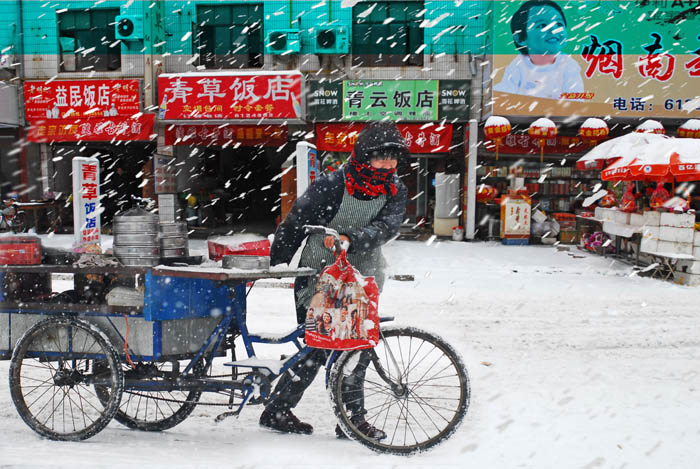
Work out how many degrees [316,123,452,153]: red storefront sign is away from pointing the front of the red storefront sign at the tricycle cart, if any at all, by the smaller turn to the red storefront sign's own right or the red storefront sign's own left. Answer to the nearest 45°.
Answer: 0° — it already faces it

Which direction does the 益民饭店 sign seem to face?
toward the camera

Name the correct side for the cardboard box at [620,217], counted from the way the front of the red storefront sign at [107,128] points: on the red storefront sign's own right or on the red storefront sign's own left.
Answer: on the red storefront sign's own left

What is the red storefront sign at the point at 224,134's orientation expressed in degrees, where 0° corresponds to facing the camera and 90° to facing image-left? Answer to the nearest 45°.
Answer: approximately 0°

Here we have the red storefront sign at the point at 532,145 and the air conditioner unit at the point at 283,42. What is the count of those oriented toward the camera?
2

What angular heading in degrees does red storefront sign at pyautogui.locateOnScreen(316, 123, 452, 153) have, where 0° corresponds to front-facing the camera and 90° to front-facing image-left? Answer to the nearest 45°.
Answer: approximately 0°

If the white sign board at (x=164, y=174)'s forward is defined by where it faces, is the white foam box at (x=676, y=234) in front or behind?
in front

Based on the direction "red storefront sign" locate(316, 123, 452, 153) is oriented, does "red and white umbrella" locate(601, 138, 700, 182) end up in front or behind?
in front

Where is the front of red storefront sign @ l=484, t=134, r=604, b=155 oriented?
toward the camera

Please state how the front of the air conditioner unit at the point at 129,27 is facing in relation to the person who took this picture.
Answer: facing the viewer
